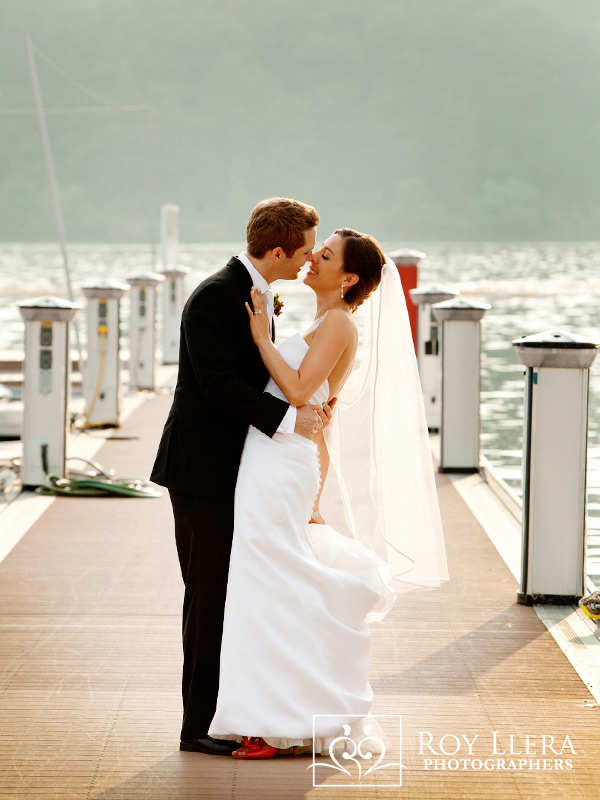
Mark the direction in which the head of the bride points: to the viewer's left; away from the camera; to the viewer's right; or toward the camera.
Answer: to the viewer's left

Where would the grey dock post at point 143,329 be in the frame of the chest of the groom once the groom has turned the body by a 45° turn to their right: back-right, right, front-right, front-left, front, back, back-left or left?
back-left

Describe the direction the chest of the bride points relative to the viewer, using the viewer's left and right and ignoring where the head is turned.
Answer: facing to the left of the viewer

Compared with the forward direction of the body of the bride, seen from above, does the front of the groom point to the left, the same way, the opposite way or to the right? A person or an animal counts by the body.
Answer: the opposite way

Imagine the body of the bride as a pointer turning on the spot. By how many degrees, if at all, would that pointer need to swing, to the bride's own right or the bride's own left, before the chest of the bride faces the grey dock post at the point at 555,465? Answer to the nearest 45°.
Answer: approximately 135° to the bride's own right

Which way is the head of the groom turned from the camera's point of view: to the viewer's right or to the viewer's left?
to the viewer's right

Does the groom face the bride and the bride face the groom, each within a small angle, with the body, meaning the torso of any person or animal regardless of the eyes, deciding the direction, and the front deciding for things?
yes

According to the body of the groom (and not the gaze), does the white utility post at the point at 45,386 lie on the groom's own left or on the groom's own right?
on the groom's own left

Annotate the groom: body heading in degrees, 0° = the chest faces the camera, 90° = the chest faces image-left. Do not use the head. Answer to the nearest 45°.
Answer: approximately 270°

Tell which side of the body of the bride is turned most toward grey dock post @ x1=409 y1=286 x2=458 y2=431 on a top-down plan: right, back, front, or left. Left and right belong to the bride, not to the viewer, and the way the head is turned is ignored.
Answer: right
